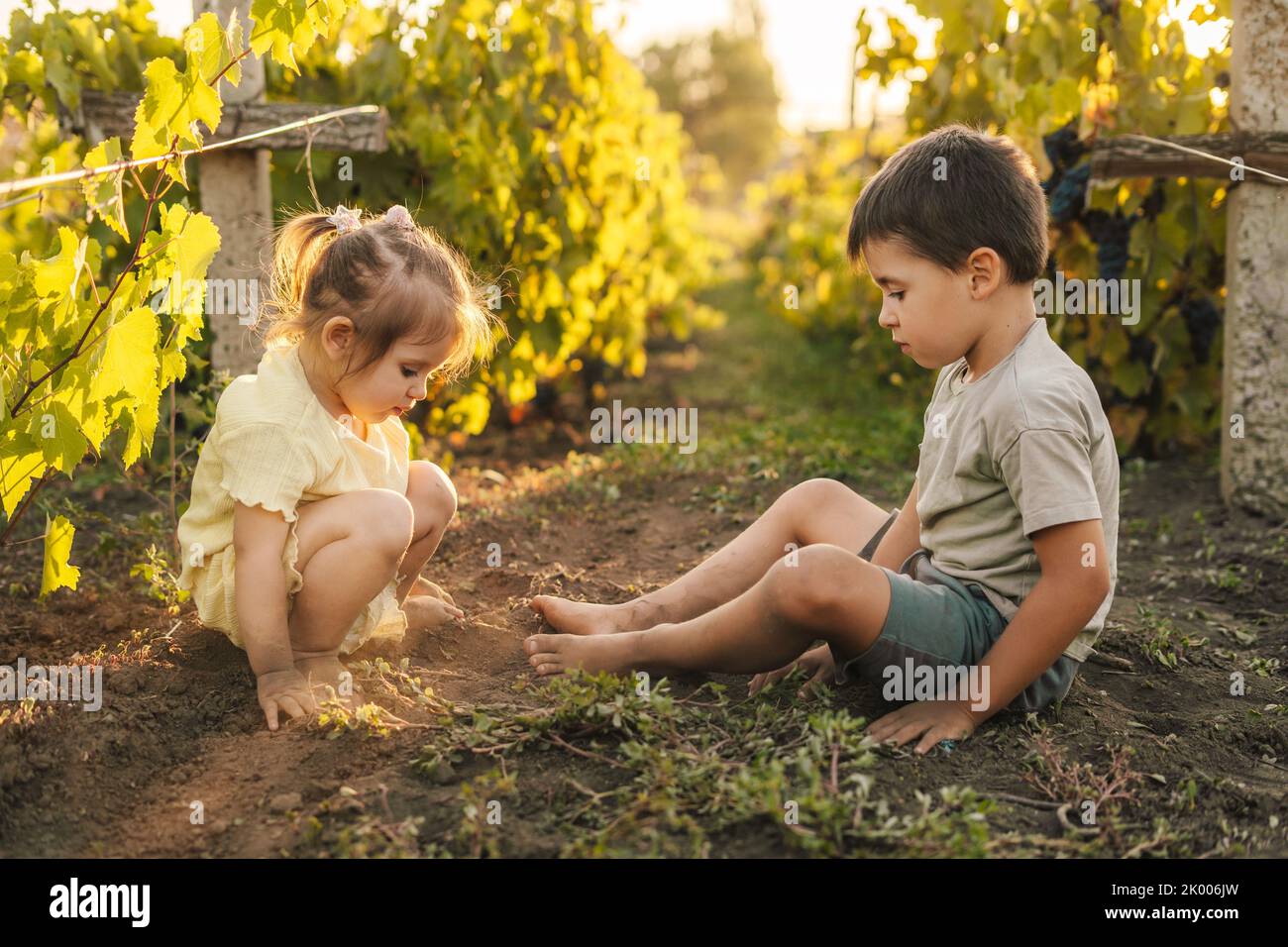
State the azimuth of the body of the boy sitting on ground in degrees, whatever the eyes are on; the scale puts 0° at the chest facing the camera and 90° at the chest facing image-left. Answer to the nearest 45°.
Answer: approximately 90°

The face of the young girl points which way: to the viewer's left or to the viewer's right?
to the viewer's right

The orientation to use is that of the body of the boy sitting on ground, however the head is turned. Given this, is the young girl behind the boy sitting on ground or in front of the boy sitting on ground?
in front

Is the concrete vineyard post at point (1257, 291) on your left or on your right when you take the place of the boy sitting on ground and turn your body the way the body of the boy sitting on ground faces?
on your right

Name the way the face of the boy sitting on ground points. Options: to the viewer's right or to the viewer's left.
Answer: to the viewer's left

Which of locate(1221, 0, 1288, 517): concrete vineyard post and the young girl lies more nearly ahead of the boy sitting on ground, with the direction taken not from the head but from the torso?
the young girl
